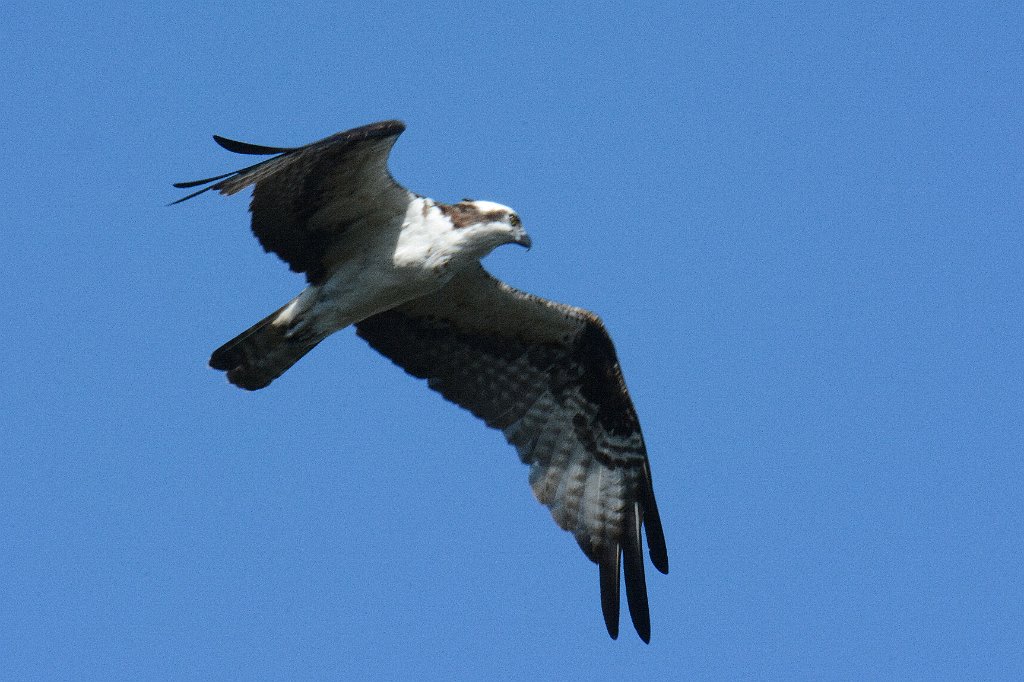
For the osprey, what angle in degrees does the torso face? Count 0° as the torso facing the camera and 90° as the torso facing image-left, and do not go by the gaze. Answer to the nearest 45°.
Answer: approximately 270°
